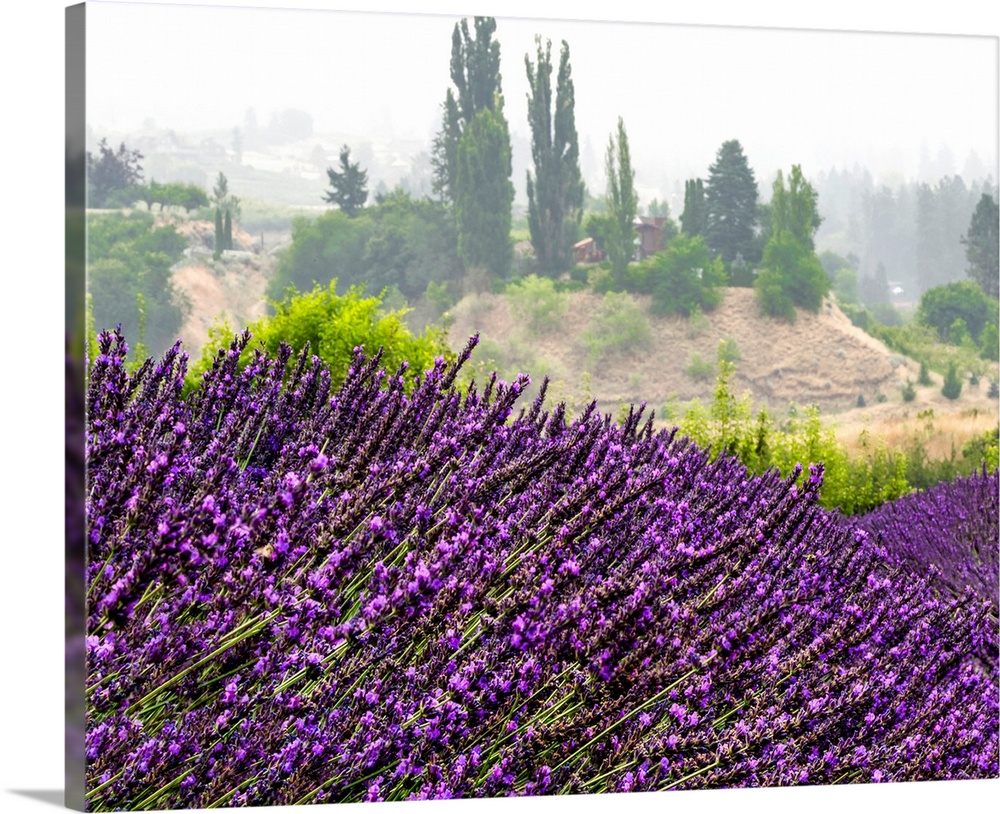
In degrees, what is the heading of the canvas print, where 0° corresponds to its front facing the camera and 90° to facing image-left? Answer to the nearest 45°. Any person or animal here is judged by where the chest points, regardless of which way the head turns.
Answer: approximately 315°
